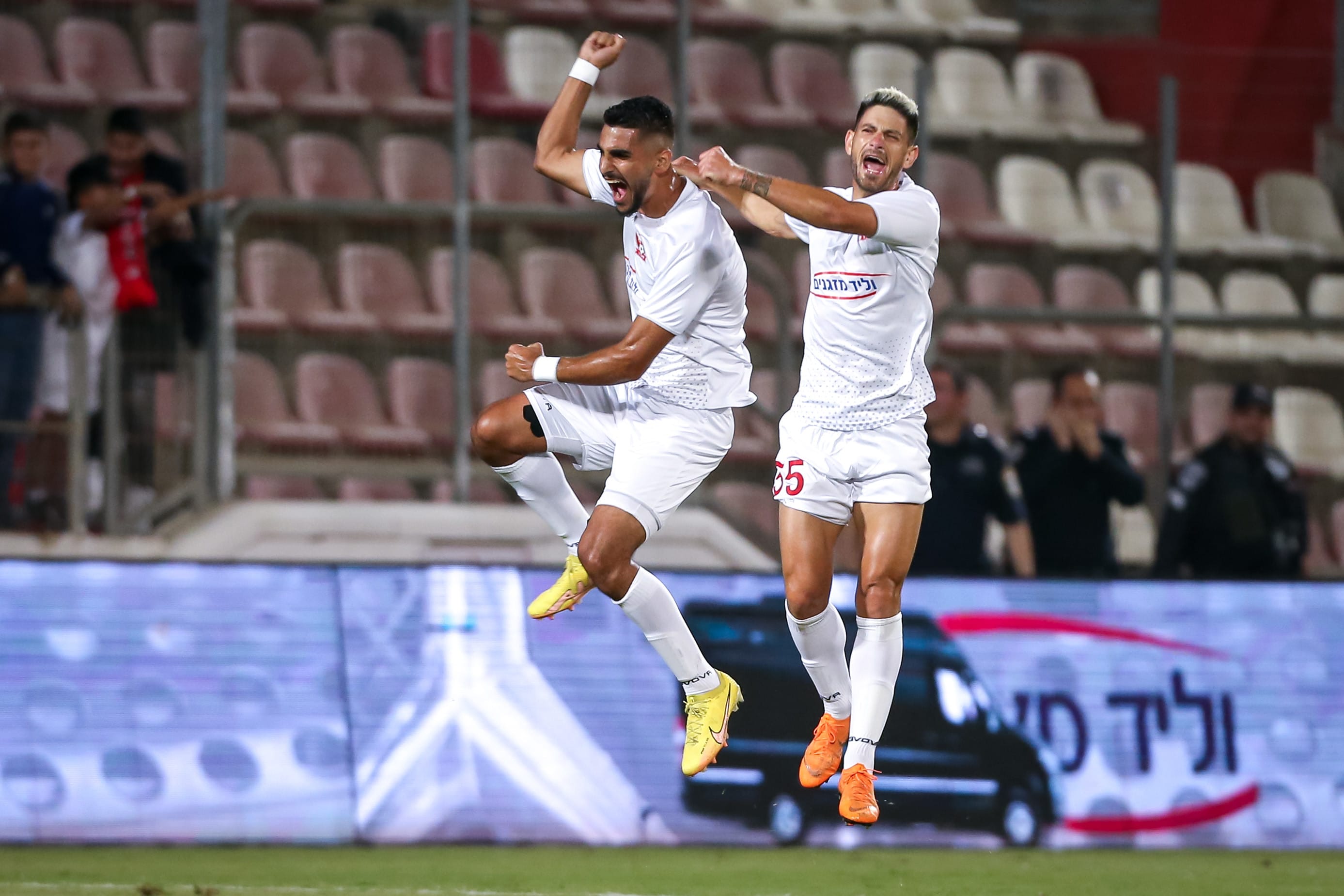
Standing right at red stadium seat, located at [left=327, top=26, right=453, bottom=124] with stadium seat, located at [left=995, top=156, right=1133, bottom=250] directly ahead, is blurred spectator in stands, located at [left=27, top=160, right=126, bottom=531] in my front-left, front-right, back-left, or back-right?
back-right

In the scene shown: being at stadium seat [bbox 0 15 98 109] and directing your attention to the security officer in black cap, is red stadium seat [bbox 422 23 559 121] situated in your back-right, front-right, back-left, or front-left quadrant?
front-left

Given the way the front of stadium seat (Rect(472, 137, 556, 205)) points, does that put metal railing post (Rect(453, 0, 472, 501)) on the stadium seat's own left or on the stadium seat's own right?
on the stadium seat's own right

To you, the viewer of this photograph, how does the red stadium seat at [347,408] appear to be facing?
facing the viewer and to the right of the viewer

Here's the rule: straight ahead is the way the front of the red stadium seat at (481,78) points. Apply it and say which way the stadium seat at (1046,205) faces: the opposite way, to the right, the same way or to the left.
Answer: the same way

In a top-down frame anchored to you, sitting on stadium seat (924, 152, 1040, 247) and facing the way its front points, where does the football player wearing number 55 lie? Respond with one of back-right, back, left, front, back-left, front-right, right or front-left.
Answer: front-right

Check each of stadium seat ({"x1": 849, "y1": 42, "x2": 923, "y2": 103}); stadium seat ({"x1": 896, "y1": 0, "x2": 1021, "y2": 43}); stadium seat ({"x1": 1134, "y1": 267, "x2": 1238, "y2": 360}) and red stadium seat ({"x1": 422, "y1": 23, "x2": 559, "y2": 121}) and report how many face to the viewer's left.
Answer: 0

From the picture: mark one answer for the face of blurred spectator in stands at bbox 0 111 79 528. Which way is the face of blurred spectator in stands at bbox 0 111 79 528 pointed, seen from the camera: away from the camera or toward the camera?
toward the camera

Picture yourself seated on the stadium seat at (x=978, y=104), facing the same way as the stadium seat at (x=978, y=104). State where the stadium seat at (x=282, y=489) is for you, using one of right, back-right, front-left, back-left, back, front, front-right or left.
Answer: right

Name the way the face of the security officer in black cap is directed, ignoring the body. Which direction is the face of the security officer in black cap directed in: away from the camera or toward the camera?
toward the camera

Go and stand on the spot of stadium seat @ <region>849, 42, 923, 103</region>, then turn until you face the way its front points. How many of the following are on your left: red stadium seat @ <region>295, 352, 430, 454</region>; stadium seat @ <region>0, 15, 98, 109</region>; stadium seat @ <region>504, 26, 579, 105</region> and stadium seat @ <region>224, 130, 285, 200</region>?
0

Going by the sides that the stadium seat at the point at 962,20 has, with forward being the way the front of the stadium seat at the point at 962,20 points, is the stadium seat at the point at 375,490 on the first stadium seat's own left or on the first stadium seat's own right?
on the first stadium seat's own right

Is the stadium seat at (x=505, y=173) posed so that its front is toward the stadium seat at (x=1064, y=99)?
no

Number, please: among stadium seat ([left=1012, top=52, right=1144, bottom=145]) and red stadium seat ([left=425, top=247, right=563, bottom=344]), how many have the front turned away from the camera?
0

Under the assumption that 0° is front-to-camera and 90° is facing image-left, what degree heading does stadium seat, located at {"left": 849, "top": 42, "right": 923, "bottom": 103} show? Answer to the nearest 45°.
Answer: approximately 315°

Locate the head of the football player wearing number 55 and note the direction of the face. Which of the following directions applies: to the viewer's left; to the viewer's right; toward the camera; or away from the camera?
toward the camera

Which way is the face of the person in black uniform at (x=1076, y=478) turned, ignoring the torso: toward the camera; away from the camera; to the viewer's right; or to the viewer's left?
toward the camera

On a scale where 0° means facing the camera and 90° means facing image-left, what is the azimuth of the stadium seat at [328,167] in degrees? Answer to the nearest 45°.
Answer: approximately 315°

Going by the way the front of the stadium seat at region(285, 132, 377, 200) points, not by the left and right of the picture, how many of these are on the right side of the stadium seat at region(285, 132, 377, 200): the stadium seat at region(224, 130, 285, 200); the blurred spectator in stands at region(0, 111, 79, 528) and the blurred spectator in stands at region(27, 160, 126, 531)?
3

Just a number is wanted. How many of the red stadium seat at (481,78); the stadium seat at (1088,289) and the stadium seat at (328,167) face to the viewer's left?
0

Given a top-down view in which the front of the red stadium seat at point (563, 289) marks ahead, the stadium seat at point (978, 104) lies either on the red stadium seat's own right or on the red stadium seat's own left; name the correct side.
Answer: on the red stadium seat's own left

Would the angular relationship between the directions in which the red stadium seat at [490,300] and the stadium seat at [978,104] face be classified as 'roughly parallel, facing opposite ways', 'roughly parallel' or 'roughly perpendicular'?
roughly parallel
